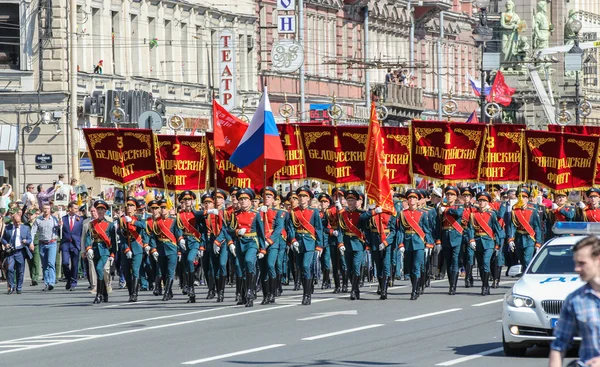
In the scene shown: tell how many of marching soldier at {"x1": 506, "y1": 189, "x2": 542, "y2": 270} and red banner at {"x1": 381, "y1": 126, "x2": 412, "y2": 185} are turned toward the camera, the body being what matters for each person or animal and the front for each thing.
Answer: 2

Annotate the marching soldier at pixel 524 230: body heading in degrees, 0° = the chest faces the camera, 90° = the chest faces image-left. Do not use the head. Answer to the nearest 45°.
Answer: approximately 0°

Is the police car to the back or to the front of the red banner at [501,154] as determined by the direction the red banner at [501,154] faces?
to the front

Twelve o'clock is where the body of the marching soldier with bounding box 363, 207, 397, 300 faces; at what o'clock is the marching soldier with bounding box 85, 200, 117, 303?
the marching soldier with bounding box 85, 200, 117, 303 is roughly at 3 o'clock from the marching soldier with bounding box 363, 207, 397, 300.
